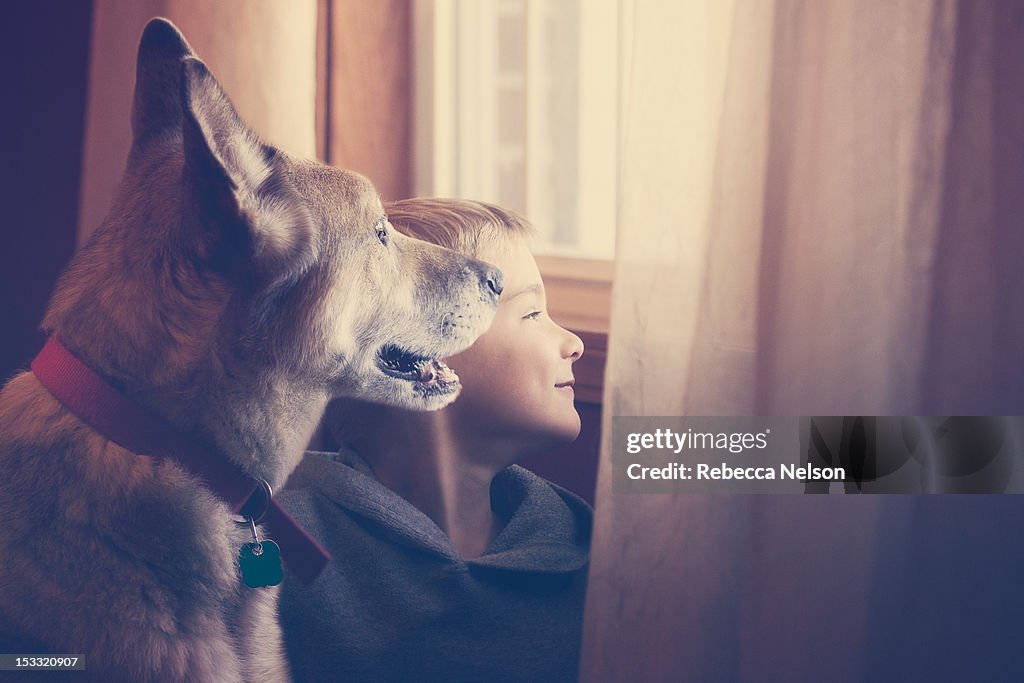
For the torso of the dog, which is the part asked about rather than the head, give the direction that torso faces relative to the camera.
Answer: to the viewer's right

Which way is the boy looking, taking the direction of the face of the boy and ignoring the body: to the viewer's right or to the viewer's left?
to the viewer's right

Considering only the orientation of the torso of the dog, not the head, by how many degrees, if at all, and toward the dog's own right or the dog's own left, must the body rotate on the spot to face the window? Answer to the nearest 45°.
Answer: approximately 45° to the dog's own left

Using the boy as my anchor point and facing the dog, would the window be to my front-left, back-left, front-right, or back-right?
back-right

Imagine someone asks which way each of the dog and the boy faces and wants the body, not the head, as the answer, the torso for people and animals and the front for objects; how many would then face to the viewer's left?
0

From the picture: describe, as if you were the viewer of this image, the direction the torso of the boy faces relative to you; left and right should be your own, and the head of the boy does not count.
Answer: facing the viewer and to the right of the viewer

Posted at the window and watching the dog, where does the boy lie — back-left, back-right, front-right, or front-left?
front-left
